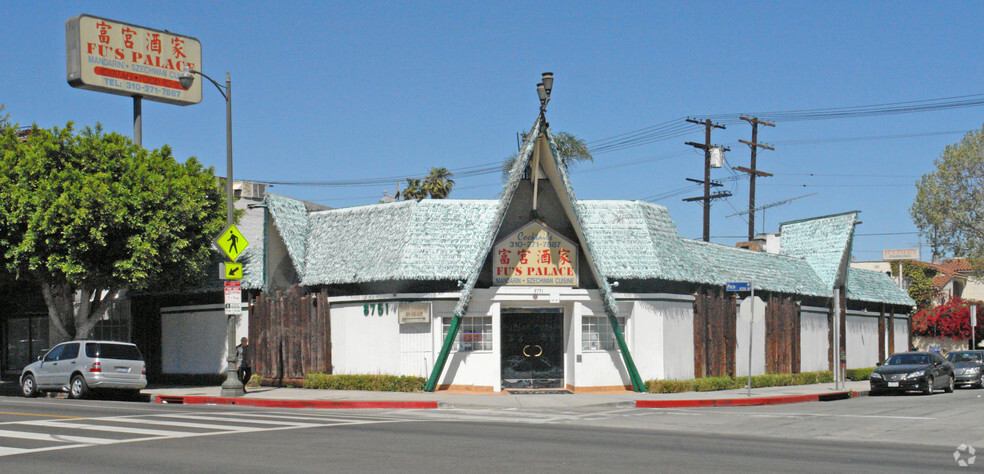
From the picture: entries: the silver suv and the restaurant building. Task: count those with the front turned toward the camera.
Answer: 1

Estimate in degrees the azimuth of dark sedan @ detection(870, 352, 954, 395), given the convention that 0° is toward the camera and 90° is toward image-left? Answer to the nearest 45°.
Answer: approximately 45°

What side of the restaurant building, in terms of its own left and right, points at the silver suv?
right

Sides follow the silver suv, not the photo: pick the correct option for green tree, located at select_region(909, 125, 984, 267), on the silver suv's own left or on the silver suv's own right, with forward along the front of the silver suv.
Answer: on the silver suv's own right

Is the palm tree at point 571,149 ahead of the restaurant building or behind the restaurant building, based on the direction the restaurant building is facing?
behind

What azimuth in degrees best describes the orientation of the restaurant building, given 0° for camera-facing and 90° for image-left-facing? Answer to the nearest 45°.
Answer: approximately 0°

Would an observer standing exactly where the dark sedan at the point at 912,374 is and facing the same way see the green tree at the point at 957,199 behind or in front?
behind

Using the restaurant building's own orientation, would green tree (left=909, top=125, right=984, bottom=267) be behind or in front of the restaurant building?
behind
